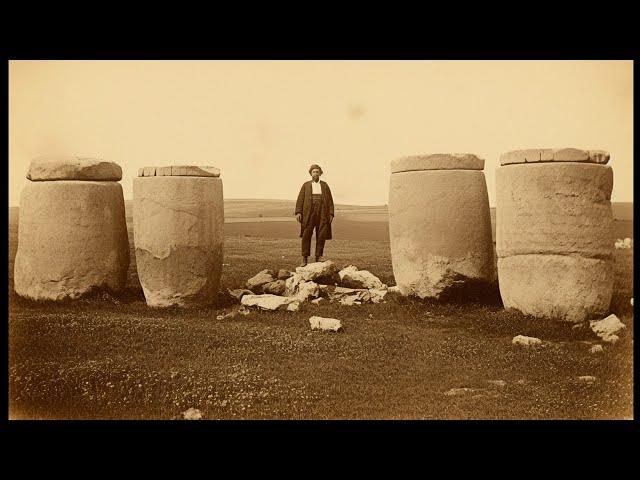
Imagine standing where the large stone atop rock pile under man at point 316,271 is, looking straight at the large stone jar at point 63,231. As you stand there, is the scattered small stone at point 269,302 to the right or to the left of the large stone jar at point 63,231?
left

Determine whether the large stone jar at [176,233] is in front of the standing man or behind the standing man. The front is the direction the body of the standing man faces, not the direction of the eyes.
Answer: in front

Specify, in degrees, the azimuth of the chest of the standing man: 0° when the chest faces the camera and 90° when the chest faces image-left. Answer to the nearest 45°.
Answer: approximately 0°

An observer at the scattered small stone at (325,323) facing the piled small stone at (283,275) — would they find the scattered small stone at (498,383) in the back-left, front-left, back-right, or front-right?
back-right

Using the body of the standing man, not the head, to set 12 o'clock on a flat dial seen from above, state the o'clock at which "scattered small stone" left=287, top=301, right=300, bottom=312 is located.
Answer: The scattered small stone is roughly at 12 o'clock from the standing man.

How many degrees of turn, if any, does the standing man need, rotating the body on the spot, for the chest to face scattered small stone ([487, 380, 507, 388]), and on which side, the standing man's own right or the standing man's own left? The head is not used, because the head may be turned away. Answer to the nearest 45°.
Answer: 0° — they already face it

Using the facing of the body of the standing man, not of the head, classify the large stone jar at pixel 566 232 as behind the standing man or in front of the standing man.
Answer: in front
